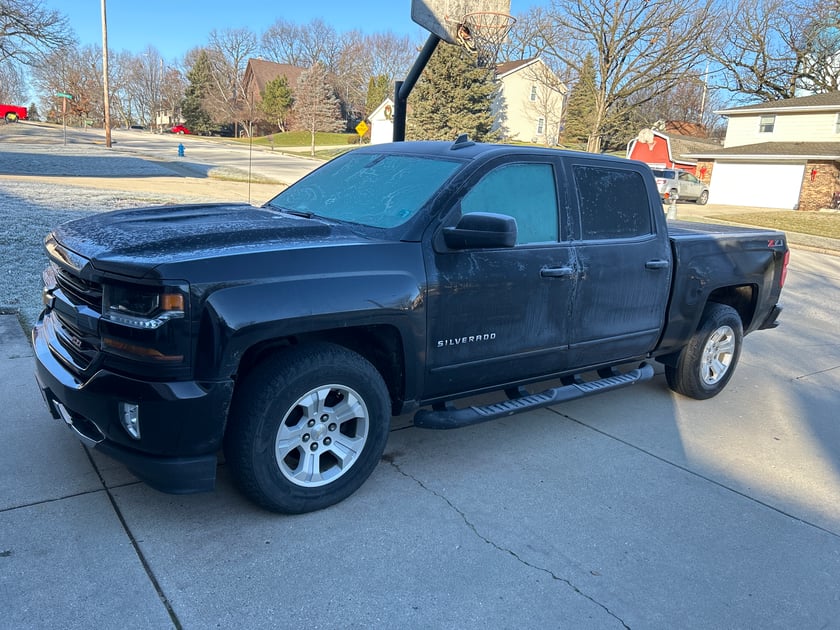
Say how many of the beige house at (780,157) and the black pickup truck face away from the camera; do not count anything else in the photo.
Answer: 0

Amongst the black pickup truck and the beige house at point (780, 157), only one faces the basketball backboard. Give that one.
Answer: the beige house

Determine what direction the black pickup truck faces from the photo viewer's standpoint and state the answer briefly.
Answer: facing the viewer and to the left of the viewer

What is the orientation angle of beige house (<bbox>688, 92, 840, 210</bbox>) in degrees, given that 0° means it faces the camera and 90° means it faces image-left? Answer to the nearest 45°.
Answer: approximately 0°

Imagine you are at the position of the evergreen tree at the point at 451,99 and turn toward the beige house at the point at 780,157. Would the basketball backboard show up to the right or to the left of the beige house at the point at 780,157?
right

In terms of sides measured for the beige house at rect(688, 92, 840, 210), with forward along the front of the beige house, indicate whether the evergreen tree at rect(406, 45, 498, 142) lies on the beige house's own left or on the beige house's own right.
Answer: on the beige house's own right

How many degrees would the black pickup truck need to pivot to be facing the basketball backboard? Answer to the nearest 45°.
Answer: approximately 135° to its right

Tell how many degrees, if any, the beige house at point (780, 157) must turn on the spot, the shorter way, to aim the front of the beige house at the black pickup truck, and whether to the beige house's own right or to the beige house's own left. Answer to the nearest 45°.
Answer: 0° — it already faces it

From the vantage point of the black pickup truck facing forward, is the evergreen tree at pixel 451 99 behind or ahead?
behind

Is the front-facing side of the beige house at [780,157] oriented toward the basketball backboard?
yes
